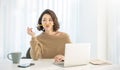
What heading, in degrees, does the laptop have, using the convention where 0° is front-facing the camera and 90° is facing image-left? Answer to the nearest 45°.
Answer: approximately 135°

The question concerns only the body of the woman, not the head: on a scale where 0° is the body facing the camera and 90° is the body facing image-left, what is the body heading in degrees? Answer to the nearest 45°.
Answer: approximately 0°

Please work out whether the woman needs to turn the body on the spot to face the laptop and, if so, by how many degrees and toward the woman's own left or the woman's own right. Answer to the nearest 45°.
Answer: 0° — they already face it

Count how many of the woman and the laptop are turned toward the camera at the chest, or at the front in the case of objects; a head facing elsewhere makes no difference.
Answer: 1
